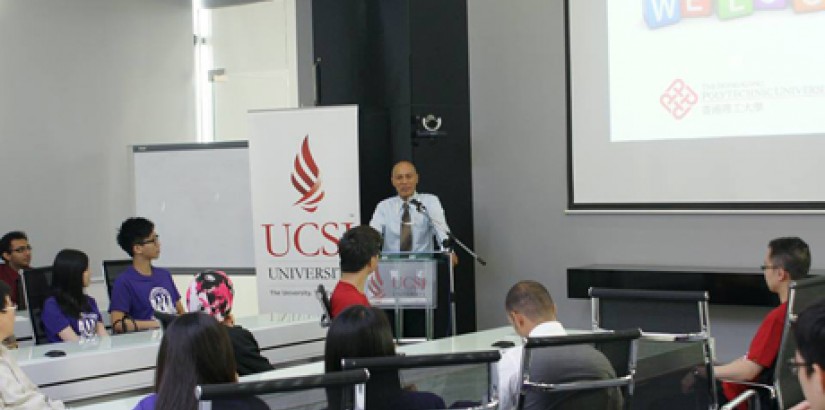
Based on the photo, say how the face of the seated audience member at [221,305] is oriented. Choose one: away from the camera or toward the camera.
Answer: away from the camera

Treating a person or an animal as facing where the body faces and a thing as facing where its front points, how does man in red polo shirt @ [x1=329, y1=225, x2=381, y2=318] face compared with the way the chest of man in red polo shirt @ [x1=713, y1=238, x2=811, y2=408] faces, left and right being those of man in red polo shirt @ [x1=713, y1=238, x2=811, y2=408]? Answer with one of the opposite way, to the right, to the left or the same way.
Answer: to the right

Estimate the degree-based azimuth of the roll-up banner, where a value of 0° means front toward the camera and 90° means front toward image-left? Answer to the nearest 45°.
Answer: approximately 0°

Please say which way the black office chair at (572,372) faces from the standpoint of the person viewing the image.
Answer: facing away from the viewer

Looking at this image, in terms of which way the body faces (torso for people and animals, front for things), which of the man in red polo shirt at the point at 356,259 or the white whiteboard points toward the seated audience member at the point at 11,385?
the white whiteboard

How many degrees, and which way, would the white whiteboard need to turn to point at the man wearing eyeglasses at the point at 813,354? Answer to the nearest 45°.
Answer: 0° — it already faces them

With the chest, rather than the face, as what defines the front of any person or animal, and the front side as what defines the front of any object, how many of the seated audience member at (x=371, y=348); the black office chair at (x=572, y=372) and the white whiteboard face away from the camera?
2

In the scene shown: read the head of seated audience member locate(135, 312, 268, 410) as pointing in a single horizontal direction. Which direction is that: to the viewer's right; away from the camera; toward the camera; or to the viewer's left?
away from the camera

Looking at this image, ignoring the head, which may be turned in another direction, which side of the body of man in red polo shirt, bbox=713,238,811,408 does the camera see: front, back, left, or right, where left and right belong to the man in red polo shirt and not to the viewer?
left

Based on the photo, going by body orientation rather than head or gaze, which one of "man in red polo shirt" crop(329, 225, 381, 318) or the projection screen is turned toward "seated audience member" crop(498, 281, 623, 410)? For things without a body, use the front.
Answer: the projection screen

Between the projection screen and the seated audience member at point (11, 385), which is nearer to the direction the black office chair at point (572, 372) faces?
the projection screen
